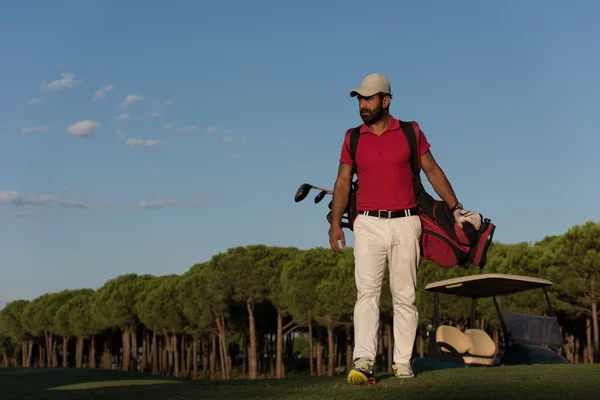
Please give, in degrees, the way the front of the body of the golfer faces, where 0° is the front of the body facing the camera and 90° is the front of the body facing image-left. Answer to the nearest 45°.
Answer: approximately 0°

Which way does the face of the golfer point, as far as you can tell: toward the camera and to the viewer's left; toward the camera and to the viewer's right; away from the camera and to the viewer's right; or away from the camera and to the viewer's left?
toward the camera and to the viewer's left
